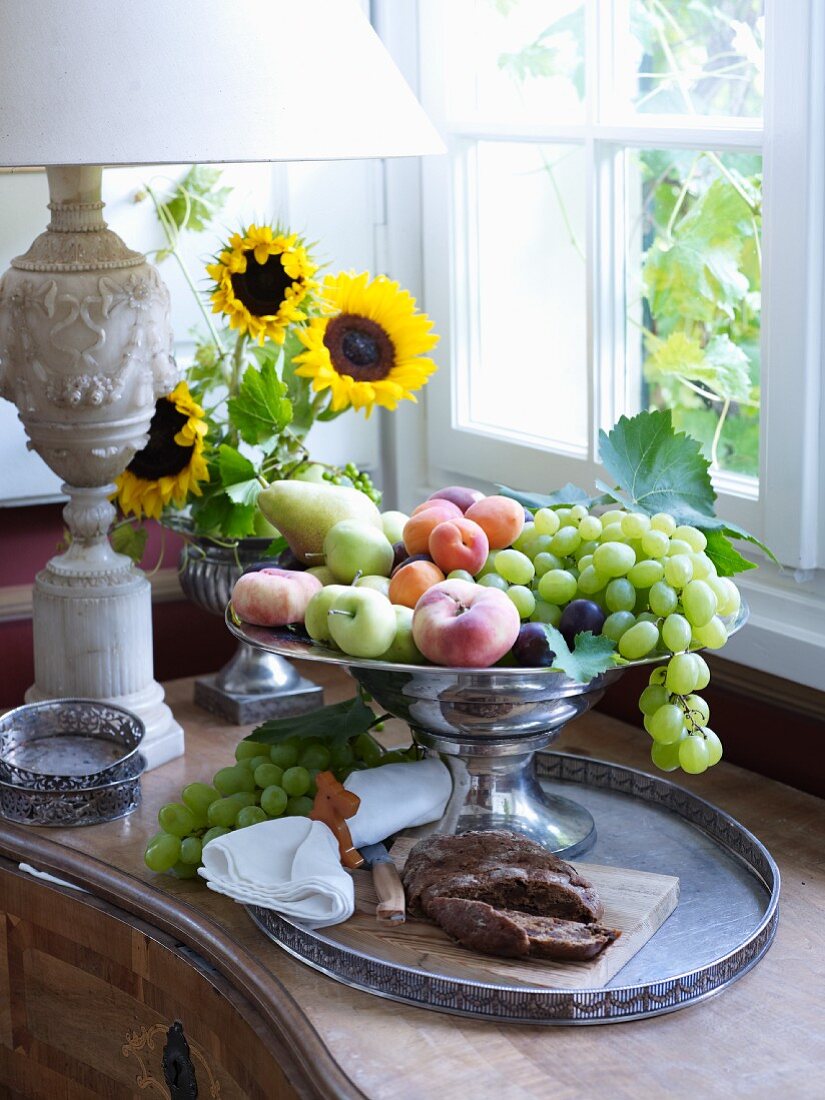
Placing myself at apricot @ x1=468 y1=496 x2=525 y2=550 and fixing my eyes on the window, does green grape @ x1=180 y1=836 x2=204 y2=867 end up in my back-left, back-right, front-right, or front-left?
back-left

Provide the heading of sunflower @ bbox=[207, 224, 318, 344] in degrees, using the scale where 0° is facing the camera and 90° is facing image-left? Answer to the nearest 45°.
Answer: approximately 0°
